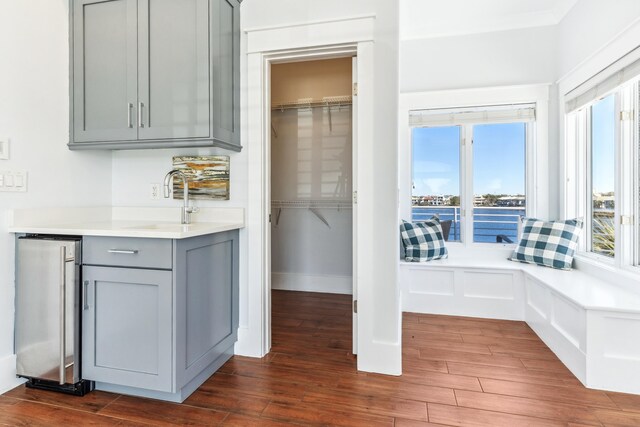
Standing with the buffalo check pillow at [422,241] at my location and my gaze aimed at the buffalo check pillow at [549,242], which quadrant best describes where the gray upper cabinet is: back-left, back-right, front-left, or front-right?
back-right

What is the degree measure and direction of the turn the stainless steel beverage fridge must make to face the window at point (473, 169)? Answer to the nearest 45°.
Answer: approximately 135° to its left

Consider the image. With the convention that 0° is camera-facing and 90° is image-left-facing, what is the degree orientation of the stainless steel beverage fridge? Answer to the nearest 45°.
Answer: approximately 45°

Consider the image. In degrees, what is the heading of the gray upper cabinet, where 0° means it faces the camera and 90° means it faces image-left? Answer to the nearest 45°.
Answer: approximately 45°

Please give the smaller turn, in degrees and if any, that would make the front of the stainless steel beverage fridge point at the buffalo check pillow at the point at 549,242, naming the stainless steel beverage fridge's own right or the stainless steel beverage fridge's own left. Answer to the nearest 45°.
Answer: approximately 135° to the stainless steel beverage fridge's own left
